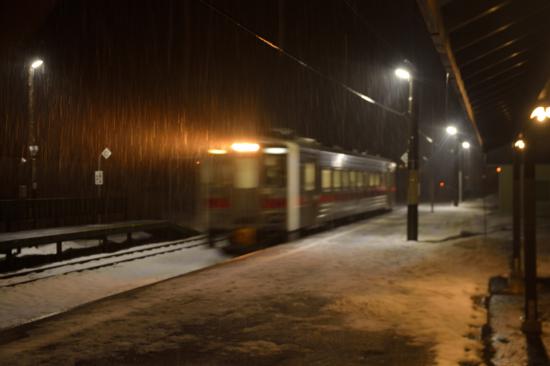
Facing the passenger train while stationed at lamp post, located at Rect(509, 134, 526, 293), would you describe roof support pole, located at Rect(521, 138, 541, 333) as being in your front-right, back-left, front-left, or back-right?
back-left

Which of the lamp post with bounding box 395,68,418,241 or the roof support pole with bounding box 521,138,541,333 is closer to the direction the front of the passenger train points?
the roof support pole

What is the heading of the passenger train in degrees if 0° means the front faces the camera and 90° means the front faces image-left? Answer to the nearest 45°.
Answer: approximately 45°

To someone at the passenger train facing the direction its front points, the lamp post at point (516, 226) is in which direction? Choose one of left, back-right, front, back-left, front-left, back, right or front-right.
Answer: left

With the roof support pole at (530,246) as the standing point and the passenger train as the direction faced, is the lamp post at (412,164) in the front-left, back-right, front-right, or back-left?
front-right

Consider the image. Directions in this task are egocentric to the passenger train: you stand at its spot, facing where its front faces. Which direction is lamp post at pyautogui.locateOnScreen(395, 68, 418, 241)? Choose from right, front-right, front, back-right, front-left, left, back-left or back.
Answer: back-left

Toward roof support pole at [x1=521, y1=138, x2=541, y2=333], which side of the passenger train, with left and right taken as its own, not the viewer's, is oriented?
left

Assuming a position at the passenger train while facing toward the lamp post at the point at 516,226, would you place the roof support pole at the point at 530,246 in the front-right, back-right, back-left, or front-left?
front-right
